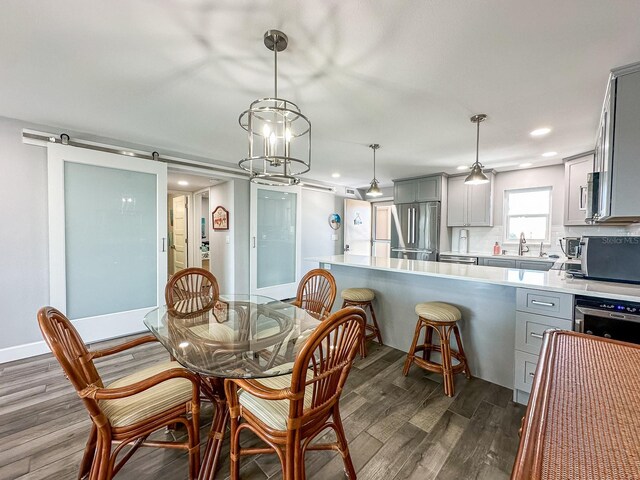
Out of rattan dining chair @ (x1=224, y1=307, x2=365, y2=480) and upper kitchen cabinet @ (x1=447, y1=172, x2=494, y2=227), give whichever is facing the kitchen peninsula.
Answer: the upper kitchen cabinet

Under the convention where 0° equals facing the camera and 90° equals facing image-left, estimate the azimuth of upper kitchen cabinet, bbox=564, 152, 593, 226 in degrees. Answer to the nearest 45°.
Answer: approximately 45°

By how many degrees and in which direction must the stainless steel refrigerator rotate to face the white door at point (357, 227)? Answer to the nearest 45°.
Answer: approximately 135° to its right

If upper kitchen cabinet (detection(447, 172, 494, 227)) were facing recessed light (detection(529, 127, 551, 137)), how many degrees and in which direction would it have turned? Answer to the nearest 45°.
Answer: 0° — it already faces it

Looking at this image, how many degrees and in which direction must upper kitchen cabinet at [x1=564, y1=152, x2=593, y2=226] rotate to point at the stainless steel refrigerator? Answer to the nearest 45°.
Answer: approximately 45° to its right

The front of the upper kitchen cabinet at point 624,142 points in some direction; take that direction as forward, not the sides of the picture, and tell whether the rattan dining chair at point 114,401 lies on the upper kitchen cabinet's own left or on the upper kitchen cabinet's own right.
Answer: on the upper kitchen cabinet's own left

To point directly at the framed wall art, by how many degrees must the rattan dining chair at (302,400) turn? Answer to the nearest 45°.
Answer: approximately 45° to its right

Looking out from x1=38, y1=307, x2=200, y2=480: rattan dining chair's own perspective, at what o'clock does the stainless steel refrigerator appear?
The stainless steel refrigerator is roughly at 1 o'clock from the rattan dining chair.

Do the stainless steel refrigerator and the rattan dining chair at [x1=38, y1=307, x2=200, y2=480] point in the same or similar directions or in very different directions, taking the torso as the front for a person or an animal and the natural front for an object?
very different directions

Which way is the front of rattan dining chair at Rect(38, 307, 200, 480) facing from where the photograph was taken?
facing away from the viewer and to the right of the viewer

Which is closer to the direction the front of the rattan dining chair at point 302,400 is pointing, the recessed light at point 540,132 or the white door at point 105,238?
the white door

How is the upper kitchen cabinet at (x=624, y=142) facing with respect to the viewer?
to the viewer's left

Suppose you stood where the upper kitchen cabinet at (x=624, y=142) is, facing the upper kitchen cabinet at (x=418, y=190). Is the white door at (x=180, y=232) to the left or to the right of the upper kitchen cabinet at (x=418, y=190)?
left

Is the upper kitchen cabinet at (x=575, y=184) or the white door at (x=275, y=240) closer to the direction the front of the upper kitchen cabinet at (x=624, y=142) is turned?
the white door
